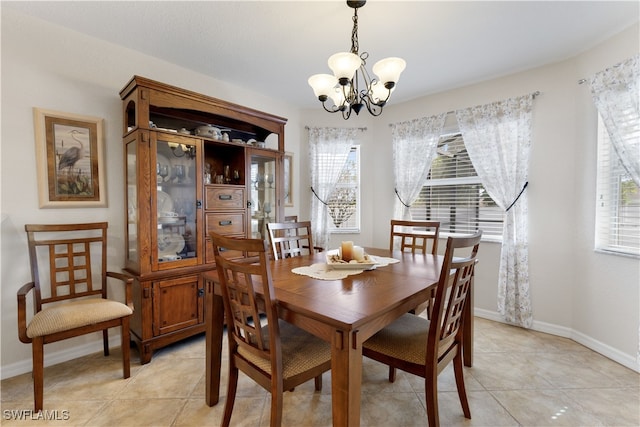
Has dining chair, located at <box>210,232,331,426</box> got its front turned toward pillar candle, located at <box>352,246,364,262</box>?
yes

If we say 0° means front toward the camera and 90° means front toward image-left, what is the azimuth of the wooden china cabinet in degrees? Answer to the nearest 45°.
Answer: approximately 315°

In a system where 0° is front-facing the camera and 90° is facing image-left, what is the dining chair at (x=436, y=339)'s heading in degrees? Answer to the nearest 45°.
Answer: approximately 135°

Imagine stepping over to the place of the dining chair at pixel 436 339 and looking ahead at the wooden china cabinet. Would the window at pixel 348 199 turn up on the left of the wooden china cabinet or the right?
right

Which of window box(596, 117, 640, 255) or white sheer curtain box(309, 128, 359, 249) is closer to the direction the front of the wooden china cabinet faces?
the window

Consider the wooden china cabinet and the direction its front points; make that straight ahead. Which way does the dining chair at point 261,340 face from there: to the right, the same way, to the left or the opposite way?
to the left

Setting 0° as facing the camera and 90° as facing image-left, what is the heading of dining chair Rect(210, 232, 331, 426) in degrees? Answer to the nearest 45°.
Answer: approximately 225°

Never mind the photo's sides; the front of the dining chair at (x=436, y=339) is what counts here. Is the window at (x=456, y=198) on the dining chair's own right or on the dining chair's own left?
on the dining chair's own right

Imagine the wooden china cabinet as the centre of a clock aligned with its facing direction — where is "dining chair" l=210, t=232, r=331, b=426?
The dining chair is roughly at 1 o'clock from the wooden china cabinet.

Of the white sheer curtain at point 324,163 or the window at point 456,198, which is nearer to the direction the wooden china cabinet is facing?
the window

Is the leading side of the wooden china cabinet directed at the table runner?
yes

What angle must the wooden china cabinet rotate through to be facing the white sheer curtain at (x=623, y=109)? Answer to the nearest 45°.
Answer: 0° — it already faces it
